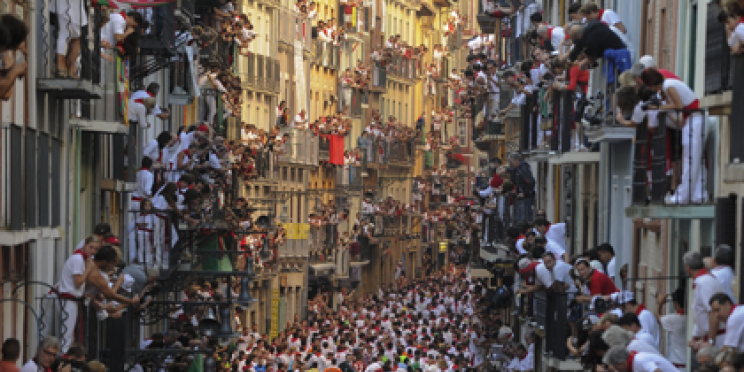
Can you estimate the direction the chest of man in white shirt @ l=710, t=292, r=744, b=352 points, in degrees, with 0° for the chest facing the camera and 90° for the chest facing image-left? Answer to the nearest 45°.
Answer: approximately 90°

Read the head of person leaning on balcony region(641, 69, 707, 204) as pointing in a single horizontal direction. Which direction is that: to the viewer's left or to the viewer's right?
to the viewer's left

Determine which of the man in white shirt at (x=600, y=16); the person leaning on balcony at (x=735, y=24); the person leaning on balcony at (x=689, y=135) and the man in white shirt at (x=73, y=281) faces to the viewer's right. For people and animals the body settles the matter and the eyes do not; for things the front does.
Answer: the man in white shirt at (x=73, y=281)

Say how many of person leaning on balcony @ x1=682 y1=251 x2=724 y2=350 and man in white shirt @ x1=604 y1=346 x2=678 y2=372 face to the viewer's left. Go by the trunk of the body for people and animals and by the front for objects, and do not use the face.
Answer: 2

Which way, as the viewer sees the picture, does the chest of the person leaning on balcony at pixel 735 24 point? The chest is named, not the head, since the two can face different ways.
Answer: to the viewer's left

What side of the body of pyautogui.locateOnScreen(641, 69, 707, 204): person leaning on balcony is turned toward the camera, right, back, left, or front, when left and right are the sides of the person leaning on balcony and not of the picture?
left

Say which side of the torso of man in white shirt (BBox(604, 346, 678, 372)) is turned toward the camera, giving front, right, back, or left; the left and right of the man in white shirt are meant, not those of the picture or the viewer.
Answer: left

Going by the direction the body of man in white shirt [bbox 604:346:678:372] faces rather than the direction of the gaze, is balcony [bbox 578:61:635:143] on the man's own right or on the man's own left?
on the man's own right

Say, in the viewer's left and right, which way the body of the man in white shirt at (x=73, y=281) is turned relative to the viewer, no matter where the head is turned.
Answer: facing to the right of the viewer

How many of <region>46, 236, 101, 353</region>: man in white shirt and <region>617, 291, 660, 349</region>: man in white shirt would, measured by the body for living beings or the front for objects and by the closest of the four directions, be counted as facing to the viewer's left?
1

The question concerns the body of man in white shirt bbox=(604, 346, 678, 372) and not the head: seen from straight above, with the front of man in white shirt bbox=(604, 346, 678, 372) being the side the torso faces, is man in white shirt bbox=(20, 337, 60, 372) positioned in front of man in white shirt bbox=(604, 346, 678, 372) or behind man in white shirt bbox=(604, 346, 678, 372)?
in front
